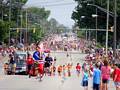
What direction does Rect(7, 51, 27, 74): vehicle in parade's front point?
toward the camera
